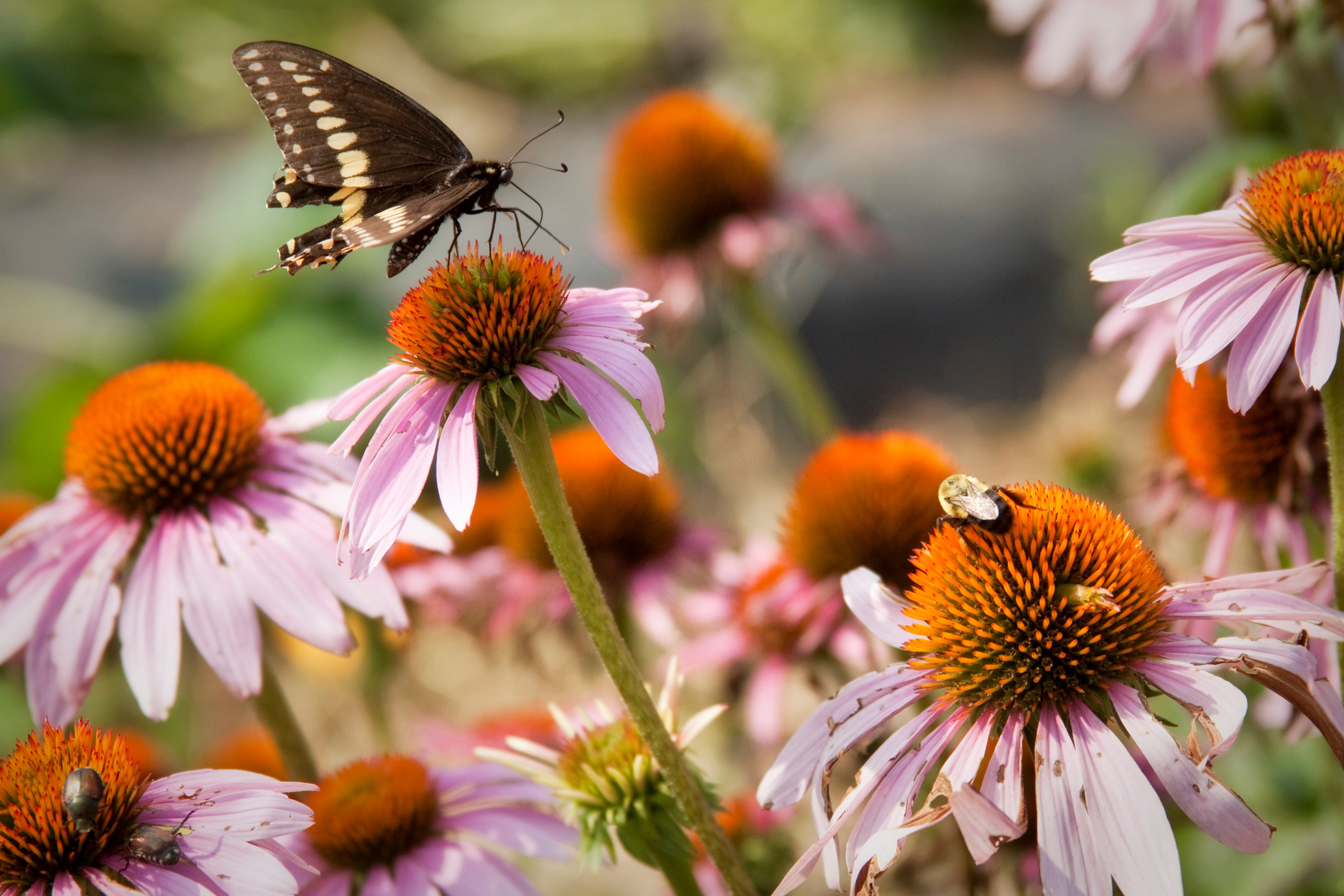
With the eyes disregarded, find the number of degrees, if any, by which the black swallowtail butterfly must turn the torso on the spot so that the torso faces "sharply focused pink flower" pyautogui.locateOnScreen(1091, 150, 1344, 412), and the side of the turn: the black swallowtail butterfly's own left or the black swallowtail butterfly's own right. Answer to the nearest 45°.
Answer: approximately 45° to the black swallowtail butterfly's own right

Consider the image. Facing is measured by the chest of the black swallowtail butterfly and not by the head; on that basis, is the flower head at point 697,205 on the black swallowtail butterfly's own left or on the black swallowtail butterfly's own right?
on the black swallowtail butterfly's own left

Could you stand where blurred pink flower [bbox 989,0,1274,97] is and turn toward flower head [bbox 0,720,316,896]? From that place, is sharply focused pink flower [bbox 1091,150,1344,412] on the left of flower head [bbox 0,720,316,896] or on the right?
left

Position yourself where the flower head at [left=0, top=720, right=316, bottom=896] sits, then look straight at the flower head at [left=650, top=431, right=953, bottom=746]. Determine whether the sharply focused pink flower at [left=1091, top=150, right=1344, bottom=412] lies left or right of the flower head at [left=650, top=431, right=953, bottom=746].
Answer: right

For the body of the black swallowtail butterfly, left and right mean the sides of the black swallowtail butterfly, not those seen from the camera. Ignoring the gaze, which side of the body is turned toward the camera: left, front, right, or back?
right
